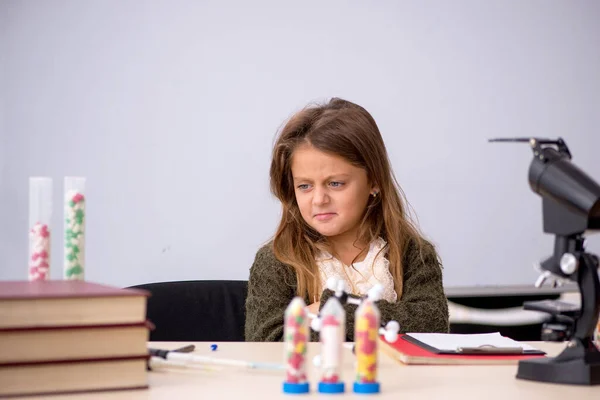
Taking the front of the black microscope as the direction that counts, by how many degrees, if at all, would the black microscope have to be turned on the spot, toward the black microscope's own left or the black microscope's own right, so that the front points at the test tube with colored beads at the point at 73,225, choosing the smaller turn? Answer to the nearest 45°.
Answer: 0° — it already faces it

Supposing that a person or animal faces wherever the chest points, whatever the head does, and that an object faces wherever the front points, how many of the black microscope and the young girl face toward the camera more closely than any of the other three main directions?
1

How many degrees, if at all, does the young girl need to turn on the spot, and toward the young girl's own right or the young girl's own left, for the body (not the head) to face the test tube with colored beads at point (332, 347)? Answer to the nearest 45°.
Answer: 0° — they already face it

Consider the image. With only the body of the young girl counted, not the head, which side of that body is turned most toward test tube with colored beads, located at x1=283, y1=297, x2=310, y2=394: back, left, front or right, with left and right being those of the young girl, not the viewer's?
front

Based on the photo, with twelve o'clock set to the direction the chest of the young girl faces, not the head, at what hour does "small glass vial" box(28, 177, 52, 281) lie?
The small glass vial is roughly at 1 o'clock from the young girl.

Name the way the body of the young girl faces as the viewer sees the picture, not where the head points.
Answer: toward the camera

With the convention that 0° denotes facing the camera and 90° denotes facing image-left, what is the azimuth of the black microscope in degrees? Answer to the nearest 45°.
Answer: approximately 90°

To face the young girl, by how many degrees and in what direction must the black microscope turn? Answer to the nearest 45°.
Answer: approximately 45° to its right

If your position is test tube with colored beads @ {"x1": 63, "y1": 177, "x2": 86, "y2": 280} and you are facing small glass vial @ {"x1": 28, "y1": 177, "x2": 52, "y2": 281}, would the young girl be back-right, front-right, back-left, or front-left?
back-right

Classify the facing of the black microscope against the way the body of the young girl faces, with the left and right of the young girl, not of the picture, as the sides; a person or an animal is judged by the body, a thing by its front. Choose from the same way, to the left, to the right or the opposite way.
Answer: to the right

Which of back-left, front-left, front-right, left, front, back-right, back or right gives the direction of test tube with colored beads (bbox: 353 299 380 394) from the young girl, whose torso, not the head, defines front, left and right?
front
